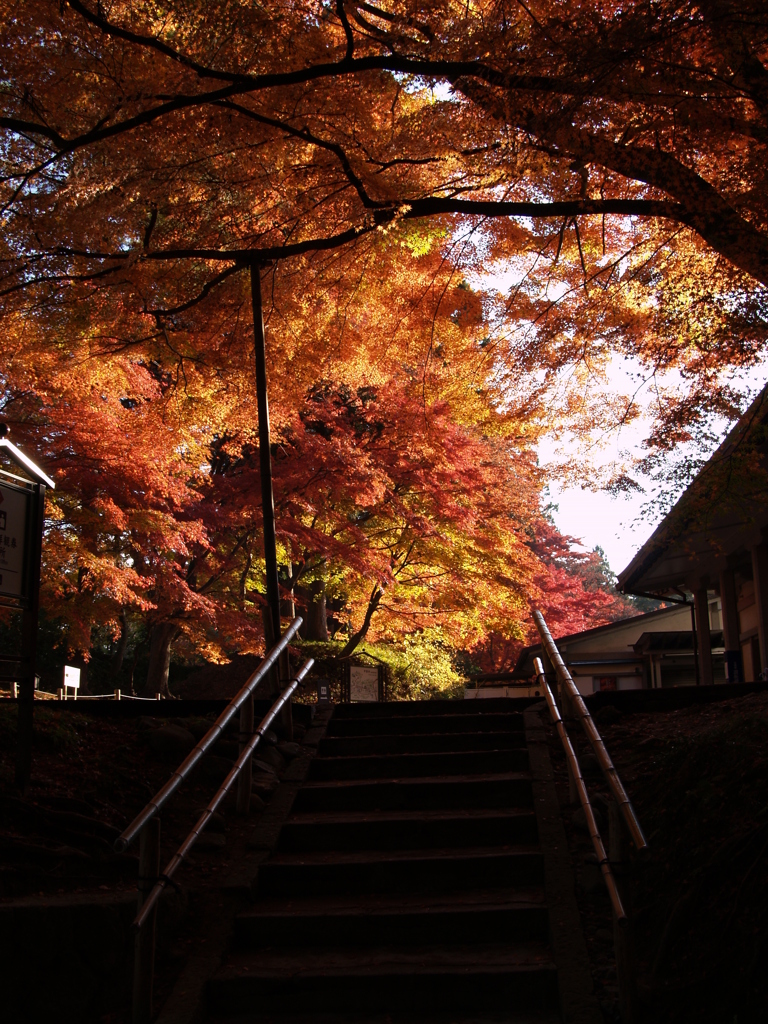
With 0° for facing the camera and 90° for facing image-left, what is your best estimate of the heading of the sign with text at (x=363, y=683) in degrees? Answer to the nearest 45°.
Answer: approximately 0°

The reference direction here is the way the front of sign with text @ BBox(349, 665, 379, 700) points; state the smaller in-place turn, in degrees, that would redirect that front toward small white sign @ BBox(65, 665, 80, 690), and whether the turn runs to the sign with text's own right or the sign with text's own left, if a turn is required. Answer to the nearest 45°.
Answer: approximately 45° to the sign with text's own right

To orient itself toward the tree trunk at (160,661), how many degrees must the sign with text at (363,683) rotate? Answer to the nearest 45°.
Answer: approximately 90° to its right

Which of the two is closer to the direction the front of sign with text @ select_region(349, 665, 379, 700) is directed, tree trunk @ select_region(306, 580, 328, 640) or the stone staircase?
the stone staircase

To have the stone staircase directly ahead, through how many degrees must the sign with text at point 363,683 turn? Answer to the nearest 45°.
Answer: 0° — it already faces it

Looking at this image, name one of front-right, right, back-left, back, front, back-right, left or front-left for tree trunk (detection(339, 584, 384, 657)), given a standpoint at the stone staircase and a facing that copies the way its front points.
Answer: back

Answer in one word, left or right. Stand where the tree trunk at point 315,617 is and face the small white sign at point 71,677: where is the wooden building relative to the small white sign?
left

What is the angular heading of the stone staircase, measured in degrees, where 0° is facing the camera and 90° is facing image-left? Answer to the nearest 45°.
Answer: approximately 0°

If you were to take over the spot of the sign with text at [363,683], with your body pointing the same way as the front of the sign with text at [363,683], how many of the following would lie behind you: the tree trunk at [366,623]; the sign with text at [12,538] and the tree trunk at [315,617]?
2
